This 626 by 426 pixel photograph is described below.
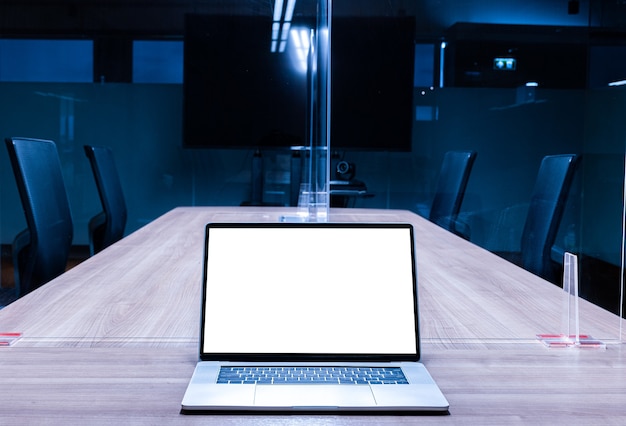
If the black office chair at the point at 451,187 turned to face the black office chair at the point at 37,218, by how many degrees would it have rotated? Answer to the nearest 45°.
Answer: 0° — it already faces it

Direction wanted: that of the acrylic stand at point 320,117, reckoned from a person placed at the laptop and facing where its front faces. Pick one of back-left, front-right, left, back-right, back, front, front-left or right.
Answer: back

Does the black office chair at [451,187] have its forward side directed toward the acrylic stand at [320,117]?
yes

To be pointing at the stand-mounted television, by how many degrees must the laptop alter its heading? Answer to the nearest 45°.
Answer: approximately 180°

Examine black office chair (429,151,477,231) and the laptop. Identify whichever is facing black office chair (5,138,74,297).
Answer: black office chair (429,151,477,231)

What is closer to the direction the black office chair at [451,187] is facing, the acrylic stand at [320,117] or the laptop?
the acrylic stand

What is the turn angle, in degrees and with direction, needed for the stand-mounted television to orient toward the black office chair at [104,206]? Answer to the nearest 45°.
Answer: approximately 90° to its right

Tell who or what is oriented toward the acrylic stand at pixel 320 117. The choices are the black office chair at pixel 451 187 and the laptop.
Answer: the black office chair

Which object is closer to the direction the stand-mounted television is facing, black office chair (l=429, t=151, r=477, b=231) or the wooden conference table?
the wooden conference table

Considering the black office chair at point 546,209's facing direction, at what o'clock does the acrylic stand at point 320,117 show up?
The acrylic stand is roughly at 2 o'clock from the black office chair.

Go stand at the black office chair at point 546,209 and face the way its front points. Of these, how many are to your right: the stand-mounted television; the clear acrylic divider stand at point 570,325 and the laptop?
1

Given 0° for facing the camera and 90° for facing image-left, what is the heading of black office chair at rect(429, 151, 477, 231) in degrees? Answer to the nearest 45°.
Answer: approximately 45°

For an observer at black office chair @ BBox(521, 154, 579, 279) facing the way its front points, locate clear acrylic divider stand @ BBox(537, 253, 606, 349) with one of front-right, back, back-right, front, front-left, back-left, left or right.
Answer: front-left
